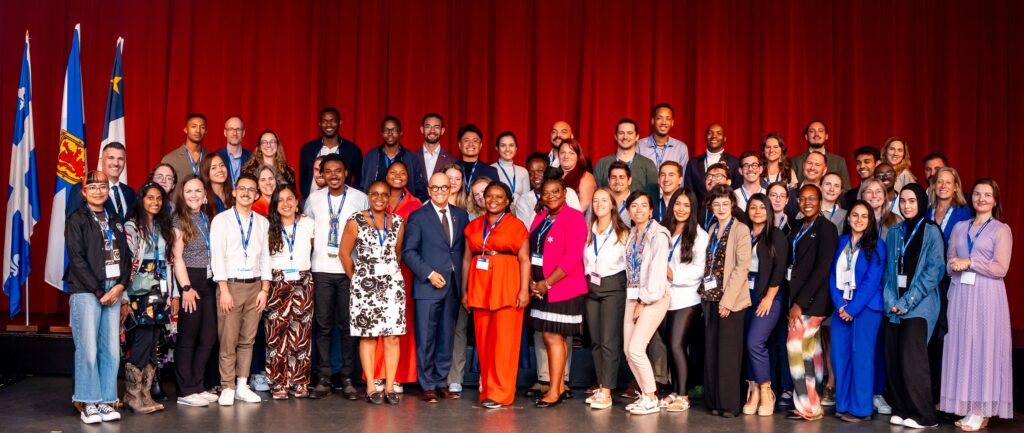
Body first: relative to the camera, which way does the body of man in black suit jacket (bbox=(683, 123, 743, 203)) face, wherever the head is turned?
toward the camera

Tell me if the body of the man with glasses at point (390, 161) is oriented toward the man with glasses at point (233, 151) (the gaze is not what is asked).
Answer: no

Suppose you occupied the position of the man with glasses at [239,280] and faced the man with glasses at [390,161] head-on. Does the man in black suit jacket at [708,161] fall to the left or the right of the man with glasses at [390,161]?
right

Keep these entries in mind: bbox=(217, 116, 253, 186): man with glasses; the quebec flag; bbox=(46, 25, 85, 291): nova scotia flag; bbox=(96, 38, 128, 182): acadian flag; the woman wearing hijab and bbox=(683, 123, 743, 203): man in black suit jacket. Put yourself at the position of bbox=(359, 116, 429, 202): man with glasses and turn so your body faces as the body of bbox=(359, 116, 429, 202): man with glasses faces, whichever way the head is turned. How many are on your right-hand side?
4

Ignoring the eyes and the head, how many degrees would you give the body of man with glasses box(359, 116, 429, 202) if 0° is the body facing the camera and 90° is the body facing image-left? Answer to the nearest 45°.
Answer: approximately 0°

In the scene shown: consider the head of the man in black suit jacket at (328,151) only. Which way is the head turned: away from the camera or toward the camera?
toward the camera

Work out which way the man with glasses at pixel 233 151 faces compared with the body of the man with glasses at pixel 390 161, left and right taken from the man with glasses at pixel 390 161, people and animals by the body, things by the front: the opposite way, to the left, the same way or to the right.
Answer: the same way

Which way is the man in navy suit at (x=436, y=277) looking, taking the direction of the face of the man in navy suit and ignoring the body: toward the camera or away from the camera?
toward the camera

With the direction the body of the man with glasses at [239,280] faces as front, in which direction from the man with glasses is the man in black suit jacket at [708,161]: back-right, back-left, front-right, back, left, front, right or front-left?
left

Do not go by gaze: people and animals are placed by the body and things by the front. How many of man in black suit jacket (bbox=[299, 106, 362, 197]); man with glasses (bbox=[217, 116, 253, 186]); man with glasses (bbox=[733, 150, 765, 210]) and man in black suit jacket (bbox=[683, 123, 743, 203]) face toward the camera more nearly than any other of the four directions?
4

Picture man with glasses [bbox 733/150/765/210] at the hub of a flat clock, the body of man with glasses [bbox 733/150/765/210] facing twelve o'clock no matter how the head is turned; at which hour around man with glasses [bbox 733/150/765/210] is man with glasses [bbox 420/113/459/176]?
man with glasses [bbox 420/113/459/176] is roughly at 3 o'clock from man with glasses [bbox 733/150/765/210].

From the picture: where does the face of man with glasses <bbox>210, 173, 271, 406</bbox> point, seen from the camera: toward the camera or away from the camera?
toward the camera

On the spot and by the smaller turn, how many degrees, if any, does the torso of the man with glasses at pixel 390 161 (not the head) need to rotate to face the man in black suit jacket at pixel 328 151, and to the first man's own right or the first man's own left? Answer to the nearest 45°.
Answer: approximately 135° to the first man's own right

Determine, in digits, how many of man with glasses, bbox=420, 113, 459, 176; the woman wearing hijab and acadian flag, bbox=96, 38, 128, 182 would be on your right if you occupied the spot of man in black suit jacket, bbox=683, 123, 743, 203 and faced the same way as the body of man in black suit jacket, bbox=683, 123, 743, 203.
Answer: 2

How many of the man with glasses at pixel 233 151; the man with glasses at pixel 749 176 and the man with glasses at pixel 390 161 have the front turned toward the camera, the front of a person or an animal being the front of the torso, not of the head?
3

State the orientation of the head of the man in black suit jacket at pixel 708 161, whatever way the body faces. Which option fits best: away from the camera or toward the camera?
toward the camera

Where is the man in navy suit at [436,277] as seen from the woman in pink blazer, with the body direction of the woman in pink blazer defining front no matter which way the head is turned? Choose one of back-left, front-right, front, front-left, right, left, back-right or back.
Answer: front-right

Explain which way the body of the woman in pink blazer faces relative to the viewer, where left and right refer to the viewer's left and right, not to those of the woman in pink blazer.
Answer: facing the viewer and to the left of the viewer

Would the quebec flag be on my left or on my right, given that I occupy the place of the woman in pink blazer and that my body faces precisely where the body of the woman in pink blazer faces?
on my right

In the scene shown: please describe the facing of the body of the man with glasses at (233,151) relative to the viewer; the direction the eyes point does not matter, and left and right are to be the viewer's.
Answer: facing the viewer

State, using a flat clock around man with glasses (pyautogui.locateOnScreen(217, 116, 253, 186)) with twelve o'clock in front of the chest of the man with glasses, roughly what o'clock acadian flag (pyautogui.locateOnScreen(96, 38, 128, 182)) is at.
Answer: The acadian flag is roughly at 4 o'clock from the man with glasses.

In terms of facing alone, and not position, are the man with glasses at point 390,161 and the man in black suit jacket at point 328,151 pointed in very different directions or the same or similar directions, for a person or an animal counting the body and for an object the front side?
same or similar directions
